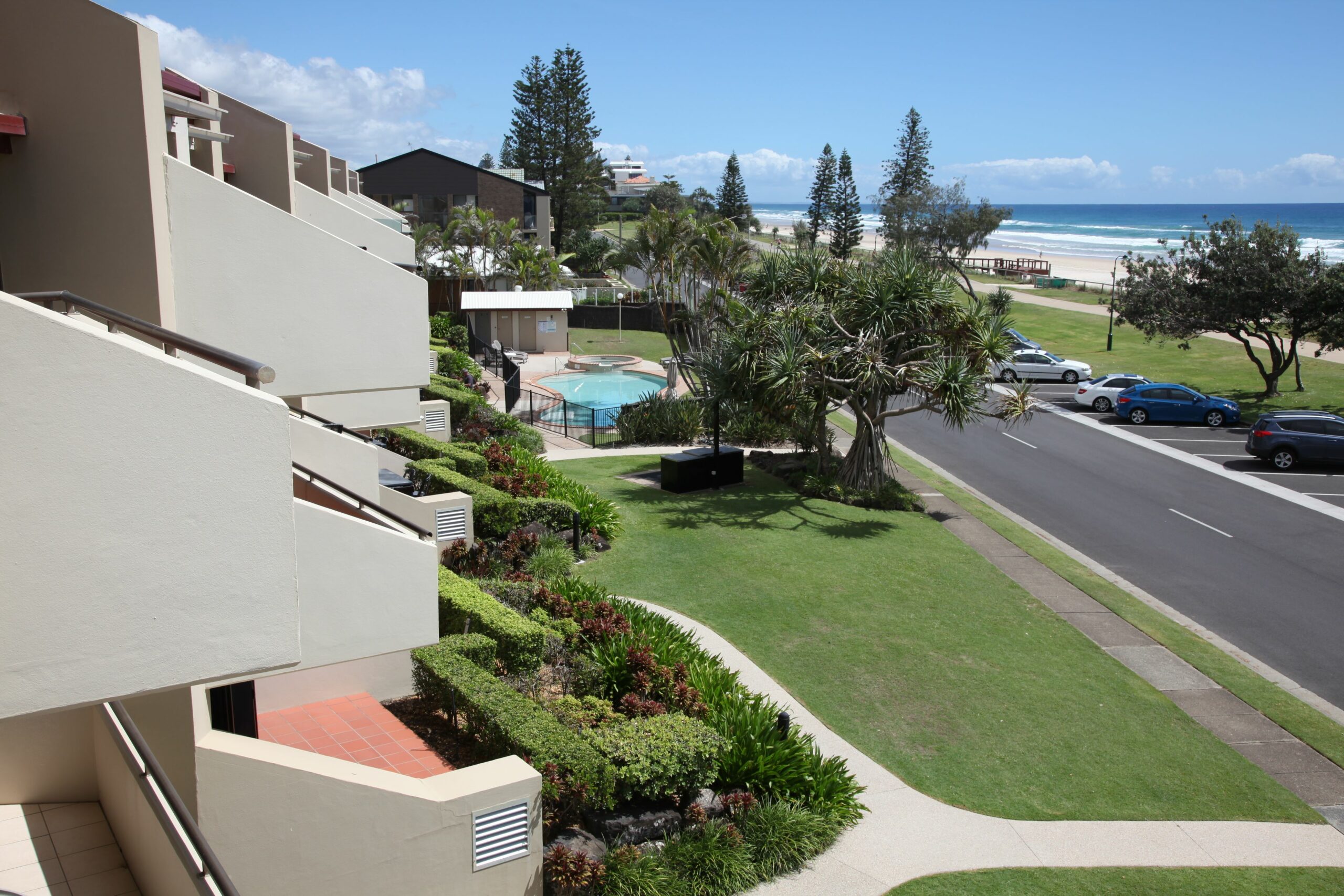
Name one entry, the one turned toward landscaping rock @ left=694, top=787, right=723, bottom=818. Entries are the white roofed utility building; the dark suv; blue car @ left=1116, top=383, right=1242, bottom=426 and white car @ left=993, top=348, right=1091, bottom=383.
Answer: the white roofed utility building

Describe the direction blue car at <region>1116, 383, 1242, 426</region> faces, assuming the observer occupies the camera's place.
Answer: facing to the right of the viewer

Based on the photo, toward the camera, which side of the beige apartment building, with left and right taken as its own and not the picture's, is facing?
right

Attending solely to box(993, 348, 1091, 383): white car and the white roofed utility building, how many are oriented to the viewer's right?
1

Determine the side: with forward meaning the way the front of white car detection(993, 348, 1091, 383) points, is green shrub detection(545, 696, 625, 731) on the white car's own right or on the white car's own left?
on the white car's own right

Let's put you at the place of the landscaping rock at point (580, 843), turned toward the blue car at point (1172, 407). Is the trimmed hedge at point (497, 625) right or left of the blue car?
left

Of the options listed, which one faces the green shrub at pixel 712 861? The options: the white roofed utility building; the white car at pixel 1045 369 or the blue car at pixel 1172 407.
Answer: the white roofed utility building

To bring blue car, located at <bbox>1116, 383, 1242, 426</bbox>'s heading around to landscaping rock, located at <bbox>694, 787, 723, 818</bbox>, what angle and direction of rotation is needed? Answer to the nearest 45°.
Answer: approximately 90° to its right

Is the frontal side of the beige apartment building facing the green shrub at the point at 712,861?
yes

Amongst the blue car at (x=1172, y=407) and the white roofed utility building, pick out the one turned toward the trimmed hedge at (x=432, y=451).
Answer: the white roofed utility building

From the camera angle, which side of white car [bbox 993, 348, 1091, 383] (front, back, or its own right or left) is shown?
right

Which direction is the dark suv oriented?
to the viewer's right

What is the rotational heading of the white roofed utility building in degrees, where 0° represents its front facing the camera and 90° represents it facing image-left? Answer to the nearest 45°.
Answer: approximately 0°
